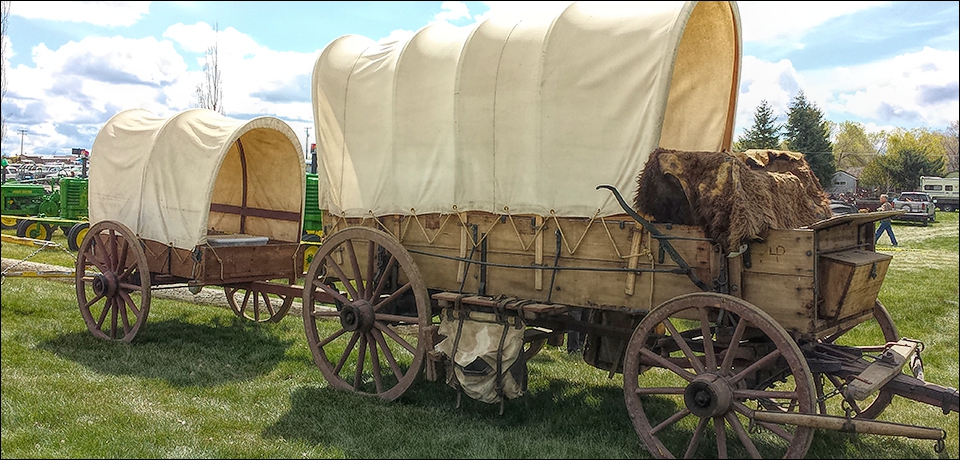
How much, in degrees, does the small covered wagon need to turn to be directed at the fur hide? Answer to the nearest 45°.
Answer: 0° — it already faces it

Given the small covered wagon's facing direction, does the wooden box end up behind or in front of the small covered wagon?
in front

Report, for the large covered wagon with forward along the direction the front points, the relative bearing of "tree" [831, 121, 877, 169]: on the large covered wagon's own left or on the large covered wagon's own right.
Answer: on the large covered wagon's own left

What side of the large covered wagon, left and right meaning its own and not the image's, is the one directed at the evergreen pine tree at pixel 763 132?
left

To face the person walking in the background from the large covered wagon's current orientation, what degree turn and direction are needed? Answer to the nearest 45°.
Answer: approximately 90° to its left

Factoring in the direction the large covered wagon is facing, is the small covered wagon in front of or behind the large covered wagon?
behind

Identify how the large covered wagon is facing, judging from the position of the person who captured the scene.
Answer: facing the viewer and to the right of the viewer

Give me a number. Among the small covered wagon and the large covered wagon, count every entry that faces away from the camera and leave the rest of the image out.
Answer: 0

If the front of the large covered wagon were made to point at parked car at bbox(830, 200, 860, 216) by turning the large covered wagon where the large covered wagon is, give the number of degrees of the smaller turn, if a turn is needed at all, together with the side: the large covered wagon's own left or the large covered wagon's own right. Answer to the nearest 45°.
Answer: approximately 90° to the large covered wagon's own left

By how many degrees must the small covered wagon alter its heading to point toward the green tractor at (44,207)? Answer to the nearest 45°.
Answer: approximately 135° to its left

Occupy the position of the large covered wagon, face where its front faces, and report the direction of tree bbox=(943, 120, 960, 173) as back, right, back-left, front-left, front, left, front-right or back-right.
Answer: left

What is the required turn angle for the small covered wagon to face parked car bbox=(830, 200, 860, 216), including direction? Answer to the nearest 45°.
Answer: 0° — it already faces it

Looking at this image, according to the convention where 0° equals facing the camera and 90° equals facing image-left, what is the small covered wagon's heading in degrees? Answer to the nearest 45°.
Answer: approximately 315°

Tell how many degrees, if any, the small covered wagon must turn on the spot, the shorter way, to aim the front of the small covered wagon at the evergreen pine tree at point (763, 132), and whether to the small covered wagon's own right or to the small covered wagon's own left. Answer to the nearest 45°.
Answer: approximately 45° to the small covered wagon's own left

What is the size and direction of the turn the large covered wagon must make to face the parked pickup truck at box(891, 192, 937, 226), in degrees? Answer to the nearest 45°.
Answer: approximately 90° to its left
